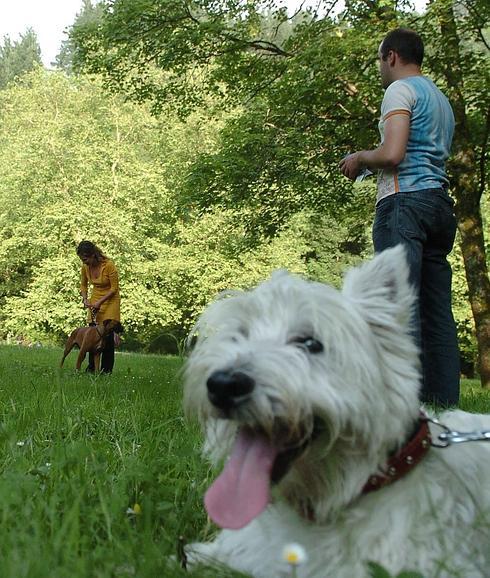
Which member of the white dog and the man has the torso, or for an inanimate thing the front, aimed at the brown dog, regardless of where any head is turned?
the man

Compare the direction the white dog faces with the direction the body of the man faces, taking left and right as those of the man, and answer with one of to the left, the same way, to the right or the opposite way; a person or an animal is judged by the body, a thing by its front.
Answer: to the left

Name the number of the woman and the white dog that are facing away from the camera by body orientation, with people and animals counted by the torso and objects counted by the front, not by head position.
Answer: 0

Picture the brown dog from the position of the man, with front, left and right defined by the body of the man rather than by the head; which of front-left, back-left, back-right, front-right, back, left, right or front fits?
front

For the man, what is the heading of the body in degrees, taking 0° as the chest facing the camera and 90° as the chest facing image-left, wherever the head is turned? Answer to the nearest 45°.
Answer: approximately 135°

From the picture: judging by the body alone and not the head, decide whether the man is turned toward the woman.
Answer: yes

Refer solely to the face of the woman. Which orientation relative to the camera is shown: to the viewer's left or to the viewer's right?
to the viewer's left

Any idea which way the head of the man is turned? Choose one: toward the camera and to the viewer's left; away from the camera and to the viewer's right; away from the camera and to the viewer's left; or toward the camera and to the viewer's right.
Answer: away from the camera and to the viewer's left

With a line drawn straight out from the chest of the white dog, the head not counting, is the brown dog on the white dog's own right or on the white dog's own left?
on the white dog's own right

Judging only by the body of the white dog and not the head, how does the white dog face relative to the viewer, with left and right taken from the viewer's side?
facing the viewer and to the left of the viewer

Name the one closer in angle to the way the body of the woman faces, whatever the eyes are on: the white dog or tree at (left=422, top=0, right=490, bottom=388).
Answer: the white dog

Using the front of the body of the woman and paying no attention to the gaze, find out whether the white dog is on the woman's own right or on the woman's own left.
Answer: on the woman's own left

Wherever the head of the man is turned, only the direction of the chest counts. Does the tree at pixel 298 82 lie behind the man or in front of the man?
in front
